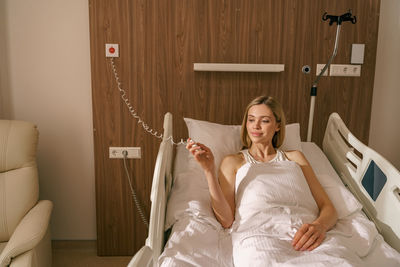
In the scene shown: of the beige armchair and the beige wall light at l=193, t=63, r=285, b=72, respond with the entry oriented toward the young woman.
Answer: the beige wall light

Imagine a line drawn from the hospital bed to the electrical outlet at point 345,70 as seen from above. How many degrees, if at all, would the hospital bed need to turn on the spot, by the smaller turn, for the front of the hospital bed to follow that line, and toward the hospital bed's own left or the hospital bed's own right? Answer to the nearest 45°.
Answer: approximately 135° to the hospital bed's own left

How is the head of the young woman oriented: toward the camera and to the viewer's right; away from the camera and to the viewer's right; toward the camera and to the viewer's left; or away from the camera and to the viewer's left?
toward the camera and to the viewer's left

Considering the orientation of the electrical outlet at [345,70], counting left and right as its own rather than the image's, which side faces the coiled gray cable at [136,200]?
right

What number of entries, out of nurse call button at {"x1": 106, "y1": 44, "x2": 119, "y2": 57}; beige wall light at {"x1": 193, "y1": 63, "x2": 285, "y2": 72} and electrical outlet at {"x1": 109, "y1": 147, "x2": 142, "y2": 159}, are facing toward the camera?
3

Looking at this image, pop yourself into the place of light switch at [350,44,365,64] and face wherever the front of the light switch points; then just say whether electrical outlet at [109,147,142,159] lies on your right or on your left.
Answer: on your right

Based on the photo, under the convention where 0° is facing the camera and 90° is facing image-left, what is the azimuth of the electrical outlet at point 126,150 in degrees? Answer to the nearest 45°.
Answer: approximately 0°

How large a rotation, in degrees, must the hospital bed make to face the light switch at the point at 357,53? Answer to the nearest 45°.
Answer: approximately 135° to its left

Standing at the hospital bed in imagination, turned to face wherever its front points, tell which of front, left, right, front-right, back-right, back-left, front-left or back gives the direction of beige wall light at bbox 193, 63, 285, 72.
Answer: back
